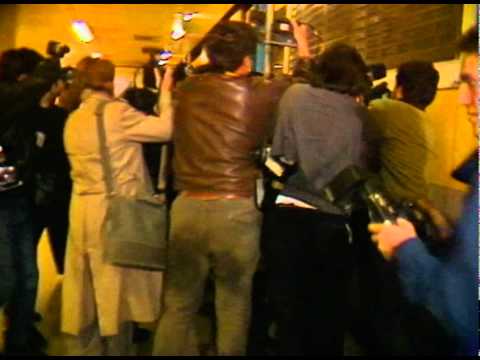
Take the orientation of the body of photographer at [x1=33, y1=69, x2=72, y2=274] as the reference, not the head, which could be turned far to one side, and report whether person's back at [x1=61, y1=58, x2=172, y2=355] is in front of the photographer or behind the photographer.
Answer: behind

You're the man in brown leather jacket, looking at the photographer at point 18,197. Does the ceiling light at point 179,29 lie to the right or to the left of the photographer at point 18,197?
right

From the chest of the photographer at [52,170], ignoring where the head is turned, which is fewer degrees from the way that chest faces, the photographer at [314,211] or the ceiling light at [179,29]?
the ceiling light

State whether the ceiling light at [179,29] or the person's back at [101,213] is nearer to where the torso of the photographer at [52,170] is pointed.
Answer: the ceiling light

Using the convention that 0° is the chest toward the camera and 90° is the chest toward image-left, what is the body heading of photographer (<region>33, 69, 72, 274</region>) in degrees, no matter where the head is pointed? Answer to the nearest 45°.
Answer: approximately 180°

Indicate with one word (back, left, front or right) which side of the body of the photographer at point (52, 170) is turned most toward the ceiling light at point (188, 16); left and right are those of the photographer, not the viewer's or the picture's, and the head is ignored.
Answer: front

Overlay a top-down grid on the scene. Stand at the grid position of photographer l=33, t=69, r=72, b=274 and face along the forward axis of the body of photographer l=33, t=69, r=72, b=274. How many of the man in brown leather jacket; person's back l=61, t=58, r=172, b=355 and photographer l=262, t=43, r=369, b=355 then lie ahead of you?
0

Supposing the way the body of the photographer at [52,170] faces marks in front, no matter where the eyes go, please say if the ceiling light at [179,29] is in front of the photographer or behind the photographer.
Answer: in front

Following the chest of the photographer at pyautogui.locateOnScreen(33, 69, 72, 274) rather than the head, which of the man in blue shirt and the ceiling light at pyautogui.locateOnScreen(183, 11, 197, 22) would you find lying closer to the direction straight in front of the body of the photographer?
the ceiling light

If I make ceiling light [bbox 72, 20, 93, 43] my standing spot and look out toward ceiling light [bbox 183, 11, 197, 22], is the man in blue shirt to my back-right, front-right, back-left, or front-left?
front-right

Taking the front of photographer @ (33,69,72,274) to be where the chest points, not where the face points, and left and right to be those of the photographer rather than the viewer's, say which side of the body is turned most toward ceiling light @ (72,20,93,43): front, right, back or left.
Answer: front

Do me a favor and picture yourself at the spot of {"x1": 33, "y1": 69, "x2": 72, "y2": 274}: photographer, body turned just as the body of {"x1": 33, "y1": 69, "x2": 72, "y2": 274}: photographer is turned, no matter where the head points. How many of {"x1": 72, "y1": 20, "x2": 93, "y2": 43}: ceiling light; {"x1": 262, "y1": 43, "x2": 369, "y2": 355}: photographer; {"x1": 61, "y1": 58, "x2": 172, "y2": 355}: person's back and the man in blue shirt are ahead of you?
1
